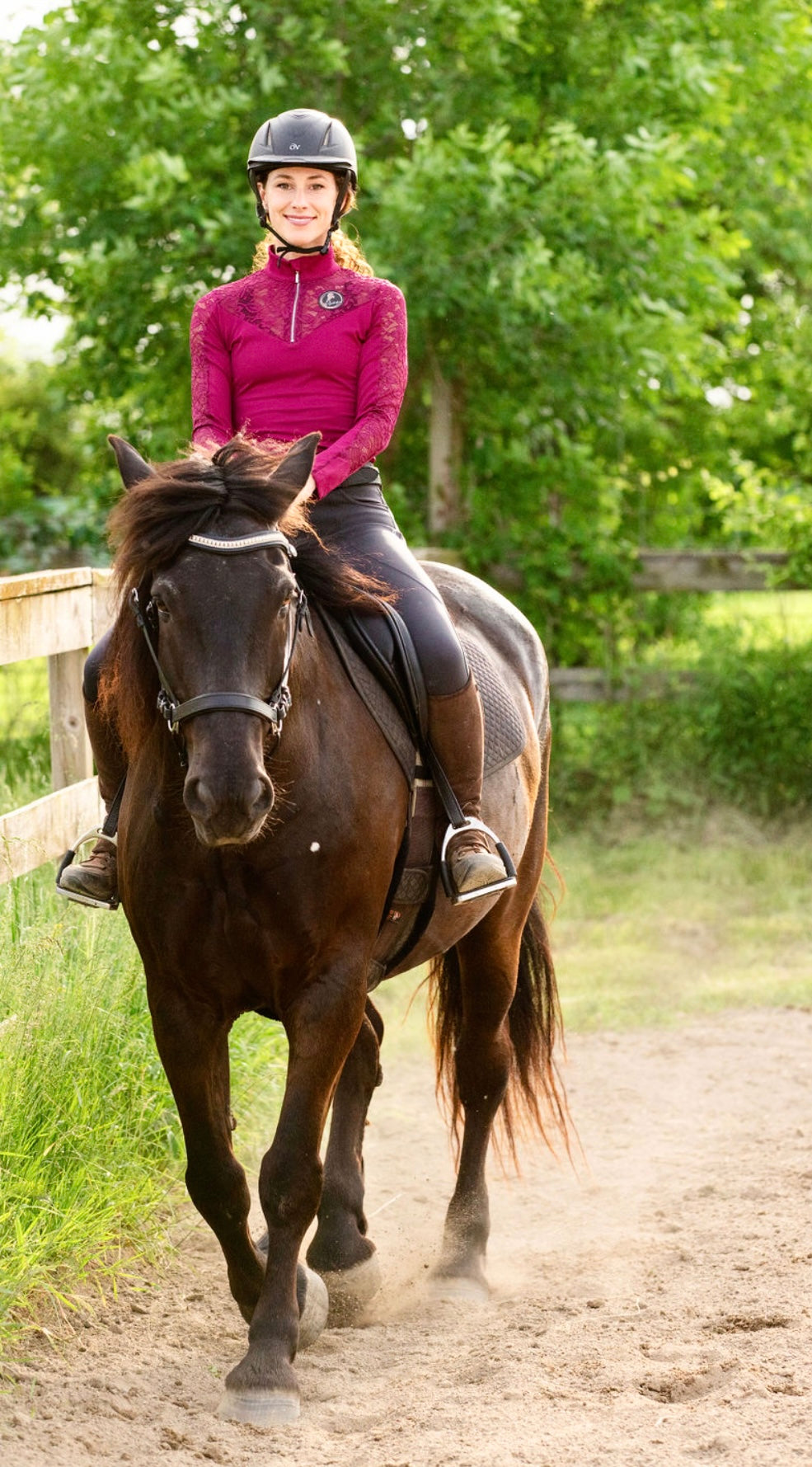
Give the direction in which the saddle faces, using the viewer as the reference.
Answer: facing the viewer and to the left of the viewer

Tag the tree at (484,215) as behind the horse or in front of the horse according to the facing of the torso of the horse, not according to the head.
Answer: behind

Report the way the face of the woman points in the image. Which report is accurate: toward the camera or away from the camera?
toward the camera

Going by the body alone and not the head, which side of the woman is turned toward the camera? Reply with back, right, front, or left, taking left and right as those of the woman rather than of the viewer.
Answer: front

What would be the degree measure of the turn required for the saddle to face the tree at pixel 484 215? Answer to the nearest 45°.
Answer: approximately 135° to its right

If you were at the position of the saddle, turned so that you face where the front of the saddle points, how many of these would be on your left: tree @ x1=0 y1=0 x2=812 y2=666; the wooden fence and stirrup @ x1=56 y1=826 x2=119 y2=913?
0

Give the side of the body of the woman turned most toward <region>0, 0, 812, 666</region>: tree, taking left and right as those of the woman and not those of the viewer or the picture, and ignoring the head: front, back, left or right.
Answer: back
